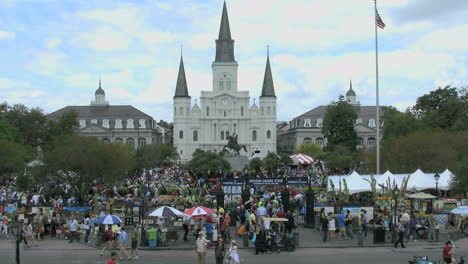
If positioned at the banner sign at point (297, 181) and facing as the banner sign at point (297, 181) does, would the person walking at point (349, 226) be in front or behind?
in front

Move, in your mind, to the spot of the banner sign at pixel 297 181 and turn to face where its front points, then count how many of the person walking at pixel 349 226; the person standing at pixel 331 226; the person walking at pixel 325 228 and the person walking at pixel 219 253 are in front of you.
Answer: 4

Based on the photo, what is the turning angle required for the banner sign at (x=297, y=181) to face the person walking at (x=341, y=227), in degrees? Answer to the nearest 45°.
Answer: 0° — it already faces them

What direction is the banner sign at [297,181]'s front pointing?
toward the camera

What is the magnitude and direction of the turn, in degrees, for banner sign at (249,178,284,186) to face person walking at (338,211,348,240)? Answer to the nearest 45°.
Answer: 0° — it already faces them

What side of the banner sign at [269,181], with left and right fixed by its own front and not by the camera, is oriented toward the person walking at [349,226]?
front

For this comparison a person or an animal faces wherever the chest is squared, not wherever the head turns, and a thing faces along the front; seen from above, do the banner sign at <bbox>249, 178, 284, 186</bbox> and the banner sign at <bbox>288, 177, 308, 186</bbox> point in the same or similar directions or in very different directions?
same or similar directions
